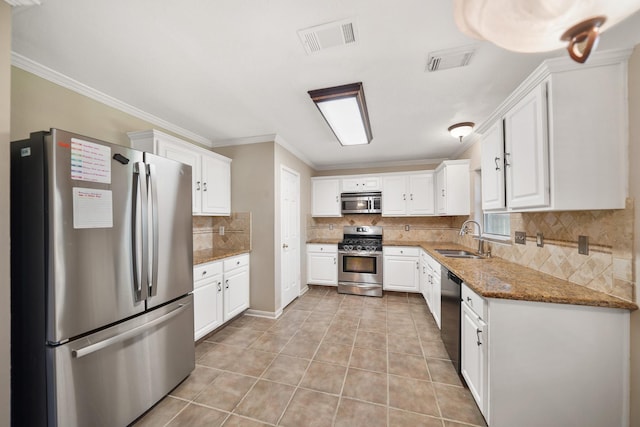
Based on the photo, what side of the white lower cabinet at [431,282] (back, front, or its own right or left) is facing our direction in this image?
left

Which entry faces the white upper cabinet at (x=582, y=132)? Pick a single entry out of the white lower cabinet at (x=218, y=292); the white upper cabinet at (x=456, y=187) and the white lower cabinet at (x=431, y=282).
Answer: the white lower cabinet at (x=218, y=292)

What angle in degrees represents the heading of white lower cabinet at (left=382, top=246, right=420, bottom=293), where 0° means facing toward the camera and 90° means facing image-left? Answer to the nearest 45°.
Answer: approximately 0°

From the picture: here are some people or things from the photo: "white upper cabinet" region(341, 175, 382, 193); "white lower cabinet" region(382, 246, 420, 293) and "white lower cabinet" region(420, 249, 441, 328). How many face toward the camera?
2

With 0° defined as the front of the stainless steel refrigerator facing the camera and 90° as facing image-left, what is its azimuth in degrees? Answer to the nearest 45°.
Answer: approximately 315°

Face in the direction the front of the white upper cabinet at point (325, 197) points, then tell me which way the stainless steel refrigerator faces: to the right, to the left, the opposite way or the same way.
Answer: to the left

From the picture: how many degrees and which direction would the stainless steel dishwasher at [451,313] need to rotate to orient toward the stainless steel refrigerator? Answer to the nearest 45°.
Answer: approximately 45° to its left

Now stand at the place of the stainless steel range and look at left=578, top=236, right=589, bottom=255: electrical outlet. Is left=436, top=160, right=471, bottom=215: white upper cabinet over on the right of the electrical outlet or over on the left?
left
